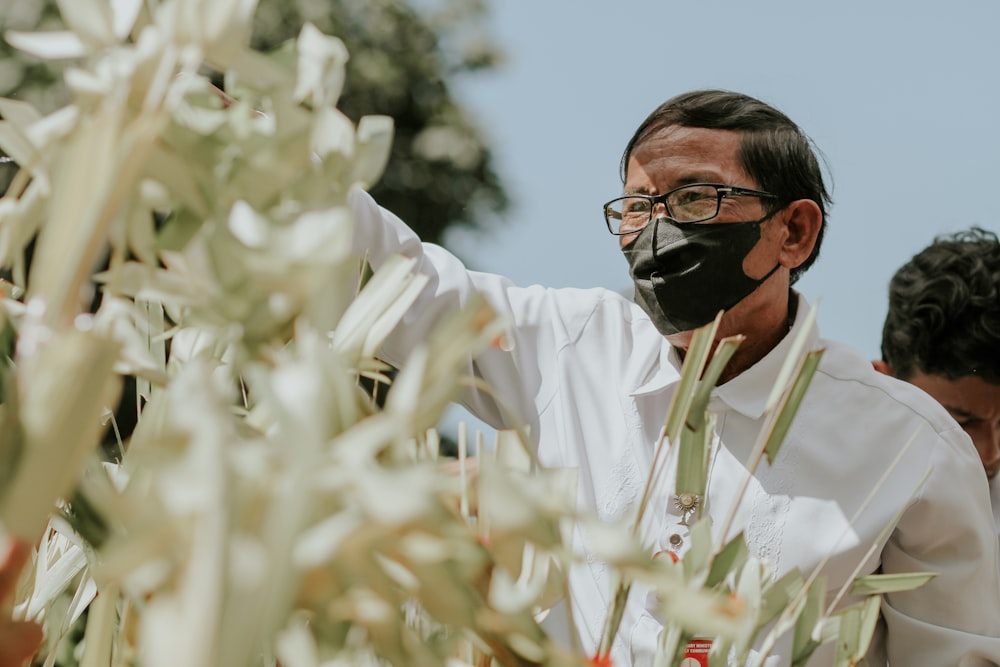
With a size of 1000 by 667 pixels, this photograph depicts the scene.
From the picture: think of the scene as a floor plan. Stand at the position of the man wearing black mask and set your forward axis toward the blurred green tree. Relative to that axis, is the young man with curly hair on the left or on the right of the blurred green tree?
right

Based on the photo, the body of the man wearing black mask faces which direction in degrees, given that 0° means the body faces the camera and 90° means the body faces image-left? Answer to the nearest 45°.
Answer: approximately 45°

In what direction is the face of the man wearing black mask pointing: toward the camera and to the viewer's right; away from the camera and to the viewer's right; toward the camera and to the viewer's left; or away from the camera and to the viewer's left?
toward the camera and to the viewer's left

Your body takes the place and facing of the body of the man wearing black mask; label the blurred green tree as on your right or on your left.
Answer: on your right

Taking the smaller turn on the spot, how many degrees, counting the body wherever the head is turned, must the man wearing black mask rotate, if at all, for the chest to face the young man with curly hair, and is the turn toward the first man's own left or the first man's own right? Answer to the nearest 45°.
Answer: approximately 180°
